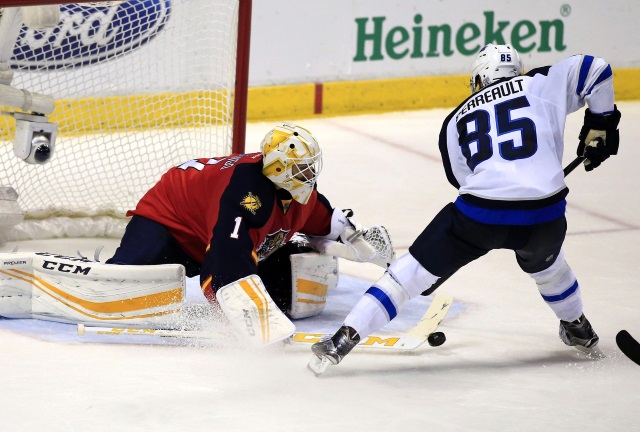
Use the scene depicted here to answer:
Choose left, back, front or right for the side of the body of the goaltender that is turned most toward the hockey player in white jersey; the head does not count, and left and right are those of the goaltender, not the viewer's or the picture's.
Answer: front

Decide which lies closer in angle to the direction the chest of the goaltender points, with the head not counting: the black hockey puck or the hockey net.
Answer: the black hockey puck

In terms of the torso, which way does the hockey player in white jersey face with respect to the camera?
away from the camera

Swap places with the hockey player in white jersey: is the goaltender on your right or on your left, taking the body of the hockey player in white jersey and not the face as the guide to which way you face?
on your left

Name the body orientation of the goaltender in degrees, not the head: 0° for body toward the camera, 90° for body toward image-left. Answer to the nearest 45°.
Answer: approximately 315°

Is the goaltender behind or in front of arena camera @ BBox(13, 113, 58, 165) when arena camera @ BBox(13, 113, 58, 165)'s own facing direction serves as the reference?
in front

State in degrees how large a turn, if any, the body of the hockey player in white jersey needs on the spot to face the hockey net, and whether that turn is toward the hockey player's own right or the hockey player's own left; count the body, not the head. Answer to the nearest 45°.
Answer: approximately 45° to the hockey player's own left

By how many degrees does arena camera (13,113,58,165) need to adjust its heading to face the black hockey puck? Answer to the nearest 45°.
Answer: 0° — it already faces it

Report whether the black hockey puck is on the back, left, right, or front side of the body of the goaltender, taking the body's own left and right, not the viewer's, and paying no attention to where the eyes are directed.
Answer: front

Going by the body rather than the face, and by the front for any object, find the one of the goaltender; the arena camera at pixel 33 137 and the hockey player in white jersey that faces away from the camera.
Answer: the hockey player in white jersey

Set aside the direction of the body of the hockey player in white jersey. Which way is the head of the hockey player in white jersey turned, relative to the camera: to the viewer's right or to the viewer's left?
to the viewer's left

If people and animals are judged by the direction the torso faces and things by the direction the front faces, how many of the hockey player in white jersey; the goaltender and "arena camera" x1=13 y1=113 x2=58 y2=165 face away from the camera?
1
